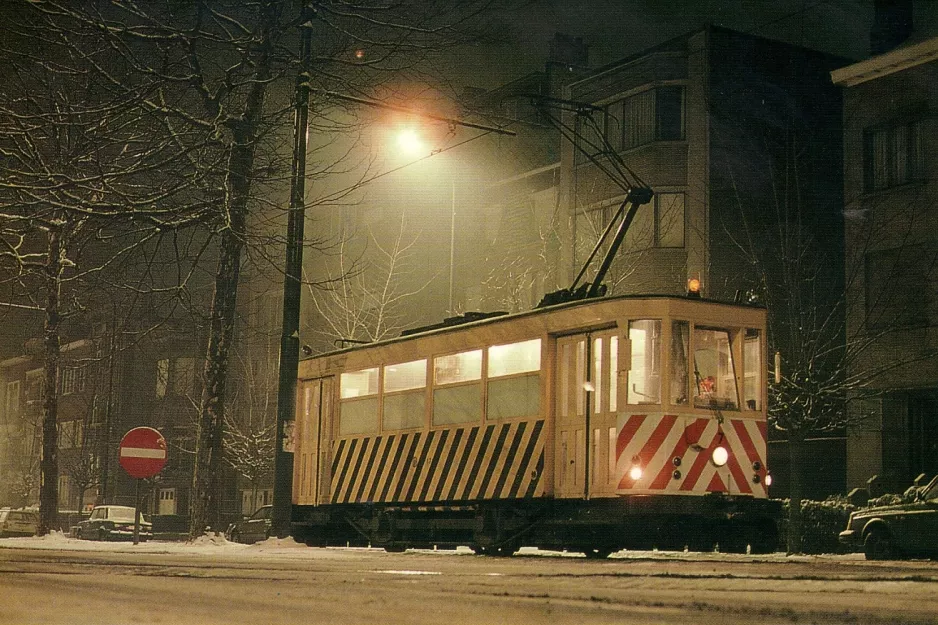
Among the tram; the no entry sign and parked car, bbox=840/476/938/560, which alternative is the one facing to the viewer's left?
the parked car

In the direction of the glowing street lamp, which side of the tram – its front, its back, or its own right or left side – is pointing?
back

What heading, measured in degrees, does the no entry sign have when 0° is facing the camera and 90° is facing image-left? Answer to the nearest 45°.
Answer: approximately 0°

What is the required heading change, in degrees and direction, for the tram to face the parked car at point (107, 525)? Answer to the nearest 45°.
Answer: approximately 180°

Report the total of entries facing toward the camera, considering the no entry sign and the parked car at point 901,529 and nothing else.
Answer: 1

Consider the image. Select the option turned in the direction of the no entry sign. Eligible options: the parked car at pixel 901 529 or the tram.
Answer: the parked car

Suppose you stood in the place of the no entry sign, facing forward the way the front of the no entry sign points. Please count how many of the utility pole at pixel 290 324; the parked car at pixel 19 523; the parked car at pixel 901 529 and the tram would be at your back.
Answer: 1

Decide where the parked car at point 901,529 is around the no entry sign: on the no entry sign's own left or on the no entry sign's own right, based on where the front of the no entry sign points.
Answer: on the no entry sign's own left

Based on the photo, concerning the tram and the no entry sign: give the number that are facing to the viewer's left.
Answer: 0

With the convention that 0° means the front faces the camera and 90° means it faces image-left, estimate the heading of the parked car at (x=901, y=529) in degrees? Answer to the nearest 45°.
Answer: approximately 90°

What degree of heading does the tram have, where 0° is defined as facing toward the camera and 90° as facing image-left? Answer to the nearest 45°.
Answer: approximately 315°

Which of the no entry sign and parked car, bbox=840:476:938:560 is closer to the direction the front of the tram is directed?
the parked car
